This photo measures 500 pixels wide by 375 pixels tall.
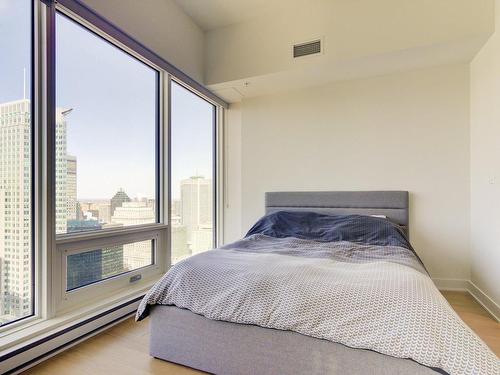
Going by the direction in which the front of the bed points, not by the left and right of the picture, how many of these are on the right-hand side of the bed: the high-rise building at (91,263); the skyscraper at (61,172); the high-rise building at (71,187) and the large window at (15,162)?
4

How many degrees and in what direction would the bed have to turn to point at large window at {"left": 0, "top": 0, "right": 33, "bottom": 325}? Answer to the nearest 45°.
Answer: approximately 90° to its right

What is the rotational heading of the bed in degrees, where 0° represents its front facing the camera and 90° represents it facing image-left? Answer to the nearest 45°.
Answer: approximately 0°

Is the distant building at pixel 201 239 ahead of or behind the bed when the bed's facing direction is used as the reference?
behind

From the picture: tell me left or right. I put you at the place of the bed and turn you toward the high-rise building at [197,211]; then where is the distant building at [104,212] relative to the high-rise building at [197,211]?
left

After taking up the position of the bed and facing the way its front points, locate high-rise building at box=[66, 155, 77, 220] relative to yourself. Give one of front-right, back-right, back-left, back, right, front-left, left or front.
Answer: right

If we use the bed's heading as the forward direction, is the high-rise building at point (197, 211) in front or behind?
behind

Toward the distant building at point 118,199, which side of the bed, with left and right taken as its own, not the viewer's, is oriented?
right

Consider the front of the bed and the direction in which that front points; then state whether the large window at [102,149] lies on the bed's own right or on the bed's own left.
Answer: on the bed's own right

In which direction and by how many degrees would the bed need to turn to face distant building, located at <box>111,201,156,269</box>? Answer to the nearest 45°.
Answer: approximately 135° to its right

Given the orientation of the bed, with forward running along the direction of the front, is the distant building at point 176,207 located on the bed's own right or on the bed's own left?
on the bed's own right

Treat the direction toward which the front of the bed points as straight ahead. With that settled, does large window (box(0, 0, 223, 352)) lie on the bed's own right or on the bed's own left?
on the bed's own right
